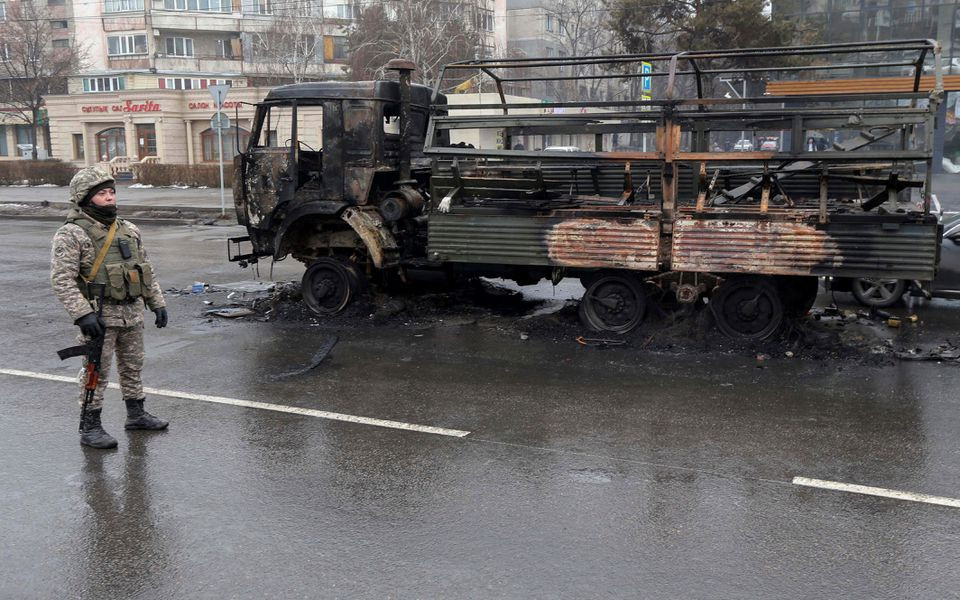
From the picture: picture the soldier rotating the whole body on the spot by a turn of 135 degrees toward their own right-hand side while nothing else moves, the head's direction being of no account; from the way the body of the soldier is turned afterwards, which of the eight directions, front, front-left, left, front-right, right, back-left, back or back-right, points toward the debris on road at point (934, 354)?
back

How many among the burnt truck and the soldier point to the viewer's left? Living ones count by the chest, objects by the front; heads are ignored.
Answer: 1

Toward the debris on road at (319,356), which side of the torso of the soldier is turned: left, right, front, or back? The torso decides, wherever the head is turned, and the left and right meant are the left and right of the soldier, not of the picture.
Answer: left

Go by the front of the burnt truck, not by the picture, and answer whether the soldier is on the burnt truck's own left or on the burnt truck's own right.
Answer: on the burnt truck's own left

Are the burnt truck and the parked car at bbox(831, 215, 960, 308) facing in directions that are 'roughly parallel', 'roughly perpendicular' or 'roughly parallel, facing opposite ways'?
roughly parallel

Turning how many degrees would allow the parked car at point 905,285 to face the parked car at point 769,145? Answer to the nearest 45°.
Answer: approximately 90° to its right

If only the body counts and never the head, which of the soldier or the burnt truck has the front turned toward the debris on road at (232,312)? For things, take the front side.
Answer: the burnt truck

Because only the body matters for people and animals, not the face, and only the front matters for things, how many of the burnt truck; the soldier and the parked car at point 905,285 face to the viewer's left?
2

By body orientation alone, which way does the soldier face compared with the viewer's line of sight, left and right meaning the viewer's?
facing the viewer and to the right of the viewer

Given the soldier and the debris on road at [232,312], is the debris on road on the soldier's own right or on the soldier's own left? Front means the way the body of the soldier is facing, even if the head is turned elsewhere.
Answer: on the soldier's own left

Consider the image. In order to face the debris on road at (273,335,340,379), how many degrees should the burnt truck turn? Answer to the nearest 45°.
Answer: approximately 45° to its left

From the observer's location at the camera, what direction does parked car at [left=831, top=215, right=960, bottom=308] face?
facing to the left of the viewer

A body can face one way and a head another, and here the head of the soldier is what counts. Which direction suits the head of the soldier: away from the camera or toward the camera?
toward the camera

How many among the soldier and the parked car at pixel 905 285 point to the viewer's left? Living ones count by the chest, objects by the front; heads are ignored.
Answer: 1

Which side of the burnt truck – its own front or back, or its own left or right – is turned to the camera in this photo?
left

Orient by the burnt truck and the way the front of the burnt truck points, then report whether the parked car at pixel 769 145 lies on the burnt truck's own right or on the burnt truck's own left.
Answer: on the burnt truck's own right

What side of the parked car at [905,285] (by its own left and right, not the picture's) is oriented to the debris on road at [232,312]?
front

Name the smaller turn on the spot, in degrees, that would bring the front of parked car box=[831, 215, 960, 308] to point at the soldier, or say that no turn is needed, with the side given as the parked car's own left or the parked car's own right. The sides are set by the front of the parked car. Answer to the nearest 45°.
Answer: approximately 45° to the parked car's own left

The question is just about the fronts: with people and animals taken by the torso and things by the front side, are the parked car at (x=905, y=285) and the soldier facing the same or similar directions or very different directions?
very different directions
